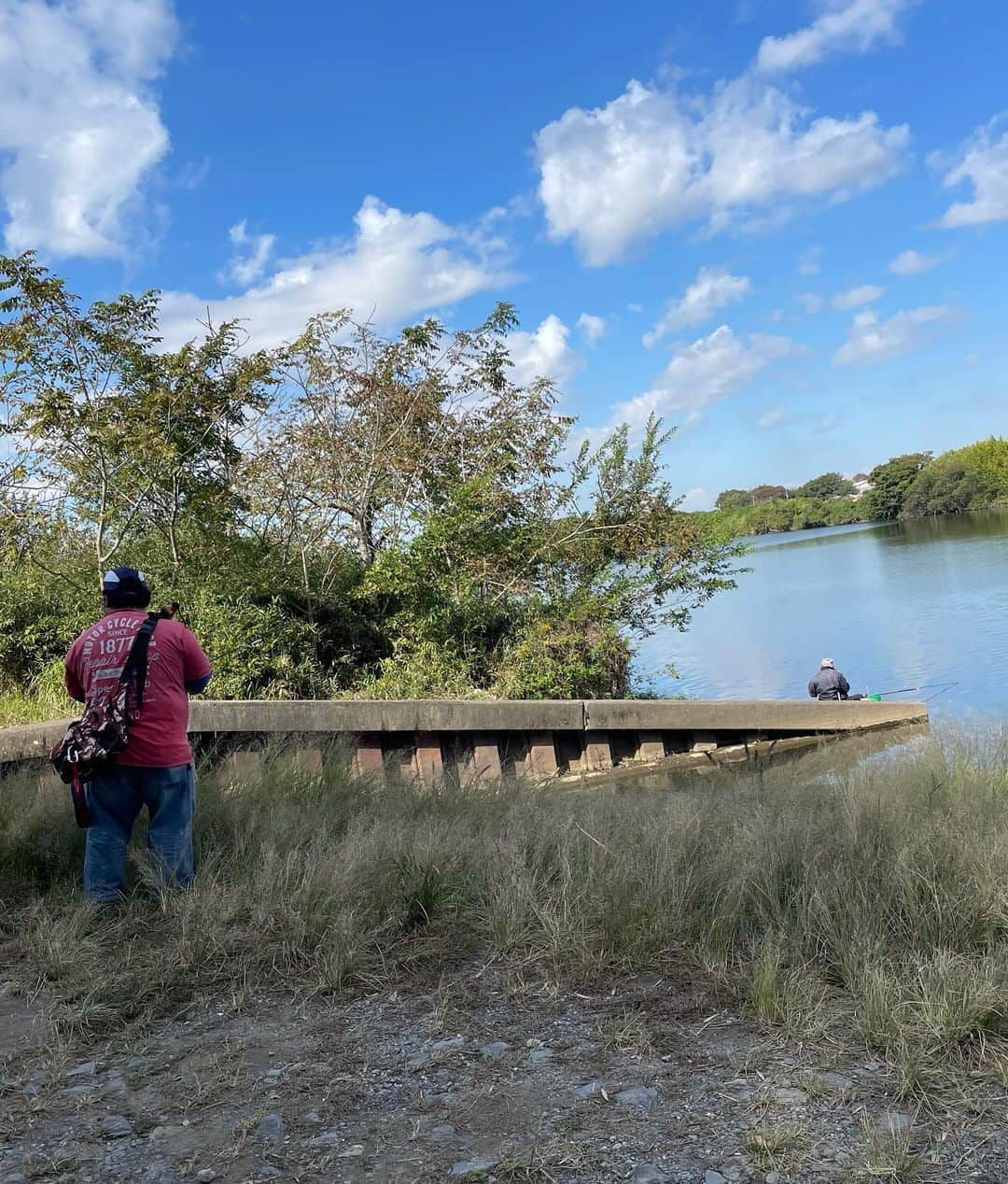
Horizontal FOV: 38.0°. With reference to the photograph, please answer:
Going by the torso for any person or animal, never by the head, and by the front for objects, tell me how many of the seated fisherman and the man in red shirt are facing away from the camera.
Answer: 2

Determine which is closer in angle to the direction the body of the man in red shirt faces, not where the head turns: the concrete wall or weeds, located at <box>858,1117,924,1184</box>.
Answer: the concrete wall

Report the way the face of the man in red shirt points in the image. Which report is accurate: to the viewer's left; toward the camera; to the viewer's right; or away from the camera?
away from the camera

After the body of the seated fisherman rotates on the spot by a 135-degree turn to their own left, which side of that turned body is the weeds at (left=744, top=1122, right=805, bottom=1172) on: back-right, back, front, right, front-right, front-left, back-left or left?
front-left

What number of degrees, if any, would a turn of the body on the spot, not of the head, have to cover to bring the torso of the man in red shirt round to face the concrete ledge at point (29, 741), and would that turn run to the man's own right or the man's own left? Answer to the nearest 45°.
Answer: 0° — they already face it

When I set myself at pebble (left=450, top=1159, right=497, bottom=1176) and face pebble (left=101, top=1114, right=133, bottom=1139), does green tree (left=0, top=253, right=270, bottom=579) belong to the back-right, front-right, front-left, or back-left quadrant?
front-right

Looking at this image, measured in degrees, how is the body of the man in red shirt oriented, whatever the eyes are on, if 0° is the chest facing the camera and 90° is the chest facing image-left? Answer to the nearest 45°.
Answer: approximately 180°

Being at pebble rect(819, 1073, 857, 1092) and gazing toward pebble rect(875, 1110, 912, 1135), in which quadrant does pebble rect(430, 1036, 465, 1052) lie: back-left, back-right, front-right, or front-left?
back-right

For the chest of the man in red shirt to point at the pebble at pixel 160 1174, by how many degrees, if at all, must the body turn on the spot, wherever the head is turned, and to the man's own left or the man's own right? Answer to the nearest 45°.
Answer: approximately 180°

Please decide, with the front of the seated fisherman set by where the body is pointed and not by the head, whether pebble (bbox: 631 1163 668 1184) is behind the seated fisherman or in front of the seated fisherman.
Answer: behind

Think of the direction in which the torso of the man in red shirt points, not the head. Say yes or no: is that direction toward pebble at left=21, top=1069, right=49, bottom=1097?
no

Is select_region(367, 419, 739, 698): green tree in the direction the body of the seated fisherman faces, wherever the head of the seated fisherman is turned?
no

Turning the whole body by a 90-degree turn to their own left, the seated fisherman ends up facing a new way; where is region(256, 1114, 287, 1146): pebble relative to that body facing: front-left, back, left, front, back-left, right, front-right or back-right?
left

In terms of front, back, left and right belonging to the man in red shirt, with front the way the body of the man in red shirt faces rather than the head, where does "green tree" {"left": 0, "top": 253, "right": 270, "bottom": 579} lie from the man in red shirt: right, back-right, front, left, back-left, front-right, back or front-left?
front

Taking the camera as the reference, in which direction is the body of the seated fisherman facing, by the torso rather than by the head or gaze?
away from the camera

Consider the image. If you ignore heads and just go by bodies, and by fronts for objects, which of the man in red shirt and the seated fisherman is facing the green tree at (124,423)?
the man in red shirt

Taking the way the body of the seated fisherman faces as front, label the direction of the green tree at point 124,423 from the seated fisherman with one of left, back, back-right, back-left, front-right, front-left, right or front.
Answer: back-left

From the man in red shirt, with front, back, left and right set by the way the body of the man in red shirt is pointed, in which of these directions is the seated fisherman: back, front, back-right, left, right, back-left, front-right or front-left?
front-right
